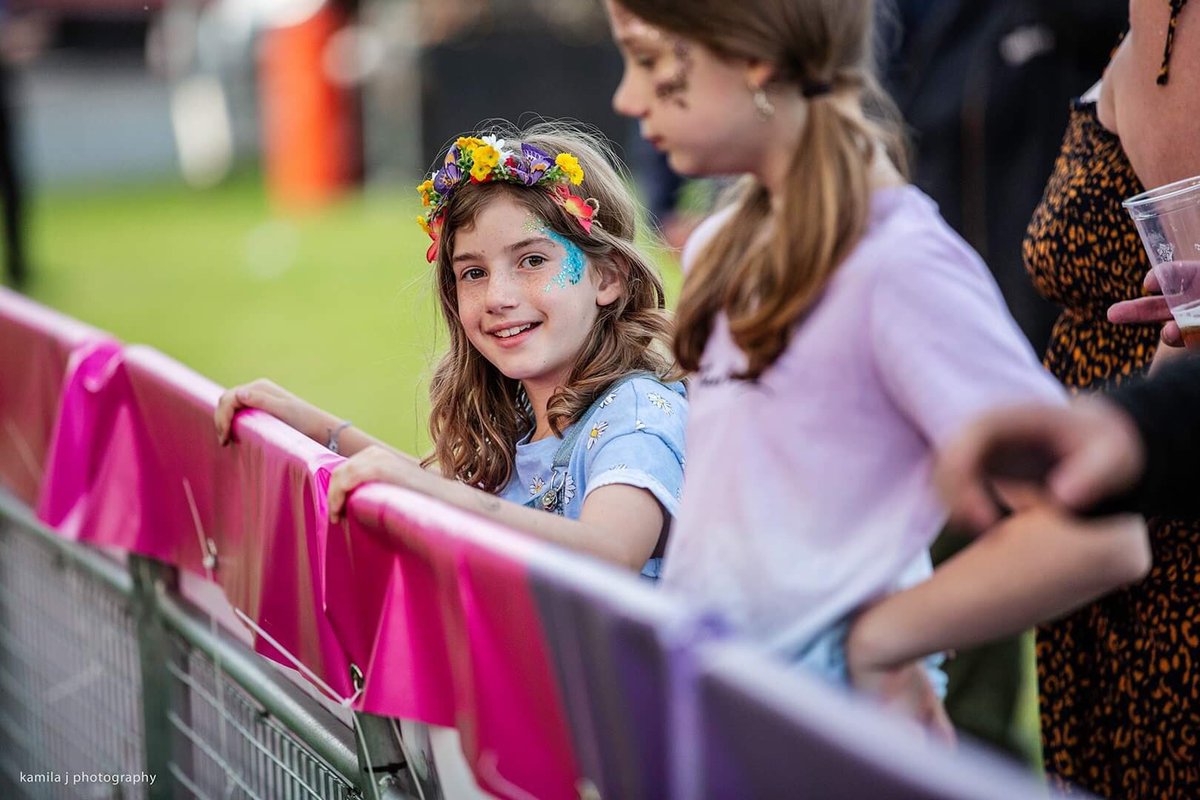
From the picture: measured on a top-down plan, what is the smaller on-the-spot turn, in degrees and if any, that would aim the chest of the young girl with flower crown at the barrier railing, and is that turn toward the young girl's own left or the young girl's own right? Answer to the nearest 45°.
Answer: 0° — they already face it

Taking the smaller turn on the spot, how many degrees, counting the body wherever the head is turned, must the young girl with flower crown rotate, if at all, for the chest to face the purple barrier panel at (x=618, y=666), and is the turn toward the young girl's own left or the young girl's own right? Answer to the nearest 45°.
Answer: approximately 45° to the young girl's own left

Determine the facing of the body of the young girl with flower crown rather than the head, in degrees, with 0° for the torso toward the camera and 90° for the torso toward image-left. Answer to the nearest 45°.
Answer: approximately 45°

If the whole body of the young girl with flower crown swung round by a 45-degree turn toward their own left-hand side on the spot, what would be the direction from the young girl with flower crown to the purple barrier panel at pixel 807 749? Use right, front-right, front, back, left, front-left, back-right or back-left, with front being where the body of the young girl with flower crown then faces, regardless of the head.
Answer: front

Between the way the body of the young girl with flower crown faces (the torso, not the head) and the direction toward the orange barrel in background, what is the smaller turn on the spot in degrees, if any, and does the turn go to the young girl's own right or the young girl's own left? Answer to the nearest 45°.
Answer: approximately 135° to the young girl's own right

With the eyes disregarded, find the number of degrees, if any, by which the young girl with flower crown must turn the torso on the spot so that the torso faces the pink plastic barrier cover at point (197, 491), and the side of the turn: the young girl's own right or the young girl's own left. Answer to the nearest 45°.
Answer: approximately 45° to the young girl's own right

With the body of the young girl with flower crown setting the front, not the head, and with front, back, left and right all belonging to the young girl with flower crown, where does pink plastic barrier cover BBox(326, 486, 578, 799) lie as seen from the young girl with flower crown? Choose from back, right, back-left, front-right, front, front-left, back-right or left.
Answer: front-left

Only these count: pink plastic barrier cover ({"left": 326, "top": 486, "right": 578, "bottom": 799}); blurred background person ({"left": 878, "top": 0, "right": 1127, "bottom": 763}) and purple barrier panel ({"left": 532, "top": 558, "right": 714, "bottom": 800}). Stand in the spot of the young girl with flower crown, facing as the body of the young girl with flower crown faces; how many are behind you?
1

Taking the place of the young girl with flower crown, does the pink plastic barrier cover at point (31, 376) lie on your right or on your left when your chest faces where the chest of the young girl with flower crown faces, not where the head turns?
on your right
